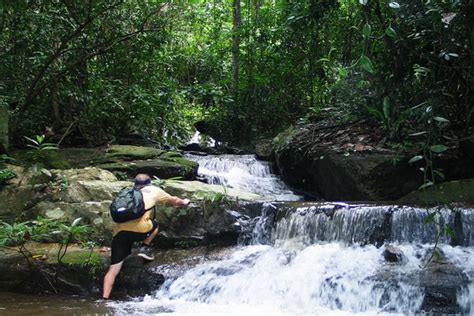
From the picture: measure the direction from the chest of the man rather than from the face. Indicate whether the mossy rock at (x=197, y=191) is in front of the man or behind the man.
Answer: in front

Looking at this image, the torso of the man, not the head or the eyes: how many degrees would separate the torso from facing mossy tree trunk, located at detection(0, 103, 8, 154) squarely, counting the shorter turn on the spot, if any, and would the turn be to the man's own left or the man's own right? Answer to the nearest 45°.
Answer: approximately 90° to the man's own left

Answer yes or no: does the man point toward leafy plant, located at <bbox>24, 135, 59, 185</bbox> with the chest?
no

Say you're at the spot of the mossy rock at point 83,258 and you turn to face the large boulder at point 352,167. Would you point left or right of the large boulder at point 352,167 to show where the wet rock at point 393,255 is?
right

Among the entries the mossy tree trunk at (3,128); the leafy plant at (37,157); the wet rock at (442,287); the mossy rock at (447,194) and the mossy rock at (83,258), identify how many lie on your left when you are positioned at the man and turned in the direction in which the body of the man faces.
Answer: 3

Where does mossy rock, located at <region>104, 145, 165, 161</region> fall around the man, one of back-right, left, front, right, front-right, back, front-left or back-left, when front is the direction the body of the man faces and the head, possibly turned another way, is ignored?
front-left

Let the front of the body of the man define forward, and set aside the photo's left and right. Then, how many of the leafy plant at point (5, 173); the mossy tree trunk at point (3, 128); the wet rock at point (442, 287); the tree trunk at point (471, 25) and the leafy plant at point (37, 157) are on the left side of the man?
3

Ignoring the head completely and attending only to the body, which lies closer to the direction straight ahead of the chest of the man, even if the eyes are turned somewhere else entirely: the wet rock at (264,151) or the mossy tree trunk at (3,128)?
the wet rock

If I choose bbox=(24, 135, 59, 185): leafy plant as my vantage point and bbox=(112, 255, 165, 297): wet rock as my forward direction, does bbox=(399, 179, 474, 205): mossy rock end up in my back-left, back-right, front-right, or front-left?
front-left

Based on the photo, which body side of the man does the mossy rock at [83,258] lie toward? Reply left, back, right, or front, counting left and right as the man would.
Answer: left

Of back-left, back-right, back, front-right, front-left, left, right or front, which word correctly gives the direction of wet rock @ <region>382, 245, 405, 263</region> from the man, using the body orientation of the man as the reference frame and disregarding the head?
front-right

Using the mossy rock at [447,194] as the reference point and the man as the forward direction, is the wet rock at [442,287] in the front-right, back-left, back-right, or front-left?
front-left

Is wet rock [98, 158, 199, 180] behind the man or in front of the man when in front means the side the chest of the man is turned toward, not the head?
in front

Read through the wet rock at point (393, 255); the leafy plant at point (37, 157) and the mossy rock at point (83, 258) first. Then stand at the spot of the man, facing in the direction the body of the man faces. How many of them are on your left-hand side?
2

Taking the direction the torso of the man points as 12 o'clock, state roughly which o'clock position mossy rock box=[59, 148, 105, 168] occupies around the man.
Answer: The mossy rock is roughly at 10 o'clock from the man.

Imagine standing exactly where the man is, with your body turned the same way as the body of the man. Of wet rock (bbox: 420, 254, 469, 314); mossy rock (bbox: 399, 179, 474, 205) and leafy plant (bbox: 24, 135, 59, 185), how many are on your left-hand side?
1

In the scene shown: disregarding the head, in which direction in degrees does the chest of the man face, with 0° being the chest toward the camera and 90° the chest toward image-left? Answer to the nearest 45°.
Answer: approximately 225°

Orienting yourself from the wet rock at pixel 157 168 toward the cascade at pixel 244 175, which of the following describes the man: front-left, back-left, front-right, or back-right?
back-right
